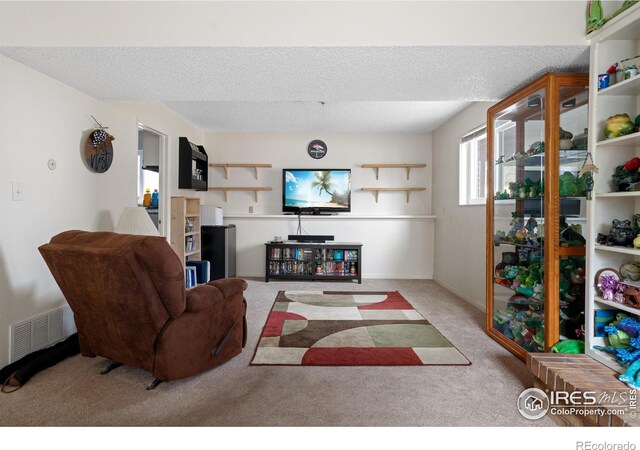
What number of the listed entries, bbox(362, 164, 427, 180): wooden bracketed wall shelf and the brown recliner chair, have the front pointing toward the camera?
1

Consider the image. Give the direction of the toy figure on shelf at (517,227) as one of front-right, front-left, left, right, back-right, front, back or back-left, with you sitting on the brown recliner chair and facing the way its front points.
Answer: front-right

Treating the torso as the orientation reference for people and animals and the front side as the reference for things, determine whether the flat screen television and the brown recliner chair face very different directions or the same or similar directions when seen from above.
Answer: very different directions

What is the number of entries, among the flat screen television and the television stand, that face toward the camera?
2

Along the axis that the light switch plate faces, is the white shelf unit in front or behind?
in front

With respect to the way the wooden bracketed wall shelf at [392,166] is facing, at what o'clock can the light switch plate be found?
The light switch plate is roughly at 1 o'clock from the wooden bracketed wall shelf.

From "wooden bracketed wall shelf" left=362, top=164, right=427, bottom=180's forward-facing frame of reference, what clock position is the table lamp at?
The table lamp is roughly at 1 o'clock from the wooden bracketed wall shelf.

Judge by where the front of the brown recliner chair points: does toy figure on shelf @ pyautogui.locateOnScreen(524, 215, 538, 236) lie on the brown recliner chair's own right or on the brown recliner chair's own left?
on the brown recliner chair's own right

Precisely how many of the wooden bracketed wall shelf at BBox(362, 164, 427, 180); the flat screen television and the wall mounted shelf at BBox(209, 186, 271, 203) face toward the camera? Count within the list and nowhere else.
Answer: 3
